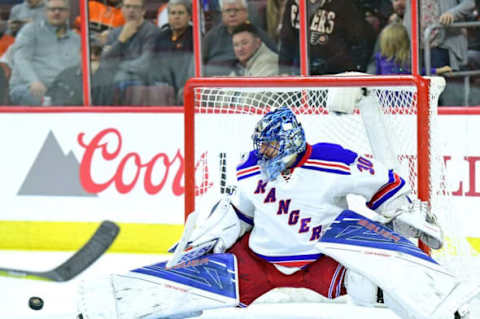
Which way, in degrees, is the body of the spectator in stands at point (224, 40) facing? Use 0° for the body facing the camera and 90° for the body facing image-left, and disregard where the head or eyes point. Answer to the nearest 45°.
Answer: approximately 0°

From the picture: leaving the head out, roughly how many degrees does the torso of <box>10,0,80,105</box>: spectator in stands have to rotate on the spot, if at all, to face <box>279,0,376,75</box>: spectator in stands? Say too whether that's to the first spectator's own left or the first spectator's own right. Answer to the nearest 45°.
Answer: approximately 45° to the first spectator's own left

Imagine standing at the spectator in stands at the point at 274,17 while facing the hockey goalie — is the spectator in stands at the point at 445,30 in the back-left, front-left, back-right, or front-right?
front-left

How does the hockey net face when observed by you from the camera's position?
facing the viewer

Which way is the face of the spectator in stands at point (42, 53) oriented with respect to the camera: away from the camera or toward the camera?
toward the camera

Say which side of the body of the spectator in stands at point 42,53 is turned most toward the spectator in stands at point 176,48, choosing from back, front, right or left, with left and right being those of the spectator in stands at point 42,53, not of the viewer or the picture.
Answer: left

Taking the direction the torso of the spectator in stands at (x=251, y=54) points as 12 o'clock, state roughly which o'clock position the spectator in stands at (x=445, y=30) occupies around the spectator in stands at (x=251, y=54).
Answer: the spectator in stands at (x=445, y=30) is roughly at 8 o'clock from the spectator in stands at (x=251, y=54).

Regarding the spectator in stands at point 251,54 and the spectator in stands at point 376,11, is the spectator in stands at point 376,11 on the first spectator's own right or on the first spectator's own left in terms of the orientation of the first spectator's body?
on the first spectator's own left

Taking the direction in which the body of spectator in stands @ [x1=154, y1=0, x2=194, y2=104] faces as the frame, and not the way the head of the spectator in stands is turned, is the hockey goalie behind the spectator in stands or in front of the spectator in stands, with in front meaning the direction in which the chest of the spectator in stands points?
in front

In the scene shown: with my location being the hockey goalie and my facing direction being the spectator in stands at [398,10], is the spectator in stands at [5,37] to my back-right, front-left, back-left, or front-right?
front-left
